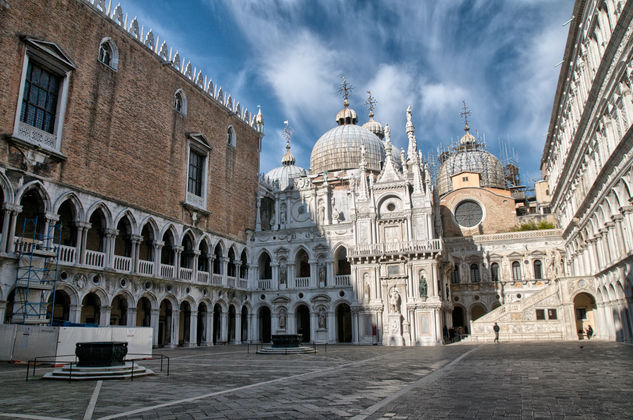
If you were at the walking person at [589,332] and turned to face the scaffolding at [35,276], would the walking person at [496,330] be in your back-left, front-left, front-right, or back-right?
front-right
